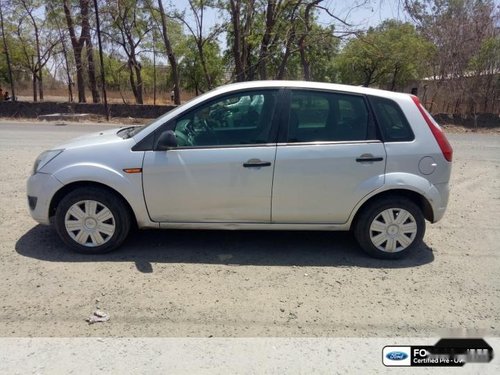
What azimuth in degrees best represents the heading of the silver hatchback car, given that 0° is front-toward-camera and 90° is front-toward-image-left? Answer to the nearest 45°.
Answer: approximately 90°
